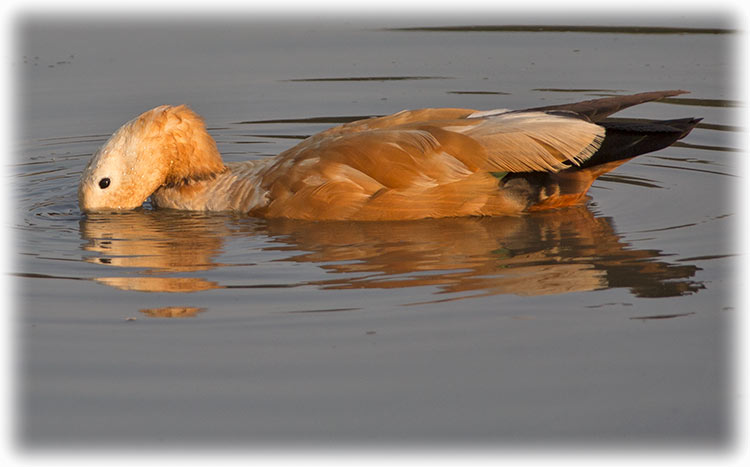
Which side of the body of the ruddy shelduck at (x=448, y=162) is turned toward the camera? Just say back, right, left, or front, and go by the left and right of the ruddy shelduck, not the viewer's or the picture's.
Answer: left
